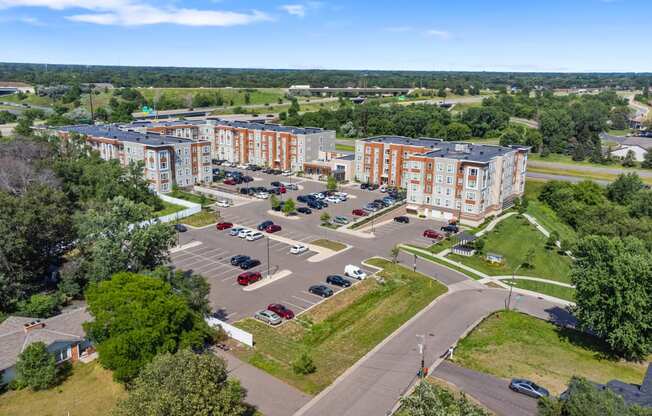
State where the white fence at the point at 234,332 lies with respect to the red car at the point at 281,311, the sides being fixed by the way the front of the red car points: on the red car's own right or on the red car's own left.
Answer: on the red car's own right

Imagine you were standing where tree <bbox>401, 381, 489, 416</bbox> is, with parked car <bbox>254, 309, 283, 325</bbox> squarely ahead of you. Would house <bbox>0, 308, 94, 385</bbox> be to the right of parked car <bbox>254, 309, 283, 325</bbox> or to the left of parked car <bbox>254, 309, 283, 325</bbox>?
left

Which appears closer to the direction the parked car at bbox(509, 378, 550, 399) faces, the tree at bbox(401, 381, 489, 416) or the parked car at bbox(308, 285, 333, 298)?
the tree

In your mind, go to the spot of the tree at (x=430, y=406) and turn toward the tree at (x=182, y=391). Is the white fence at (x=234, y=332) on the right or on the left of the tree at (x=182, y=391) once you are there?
right

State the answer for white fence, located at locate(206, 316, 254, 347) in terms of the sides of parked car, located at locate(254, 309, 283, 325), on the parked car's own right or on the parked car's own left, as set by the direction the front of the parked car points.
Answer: on the parked car's own right

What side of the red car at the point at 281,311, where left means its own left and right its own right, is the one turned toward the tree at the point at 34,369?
right

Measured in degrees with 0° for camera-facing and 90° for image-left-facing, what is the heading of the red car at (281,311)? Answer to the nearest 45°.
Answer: approximately 315°

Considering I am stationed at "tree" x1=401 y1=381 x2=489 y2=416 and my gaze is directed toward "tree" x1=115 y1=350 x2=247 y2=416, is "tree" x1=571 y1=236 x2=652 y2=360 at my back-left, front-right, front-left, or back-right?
back-right
